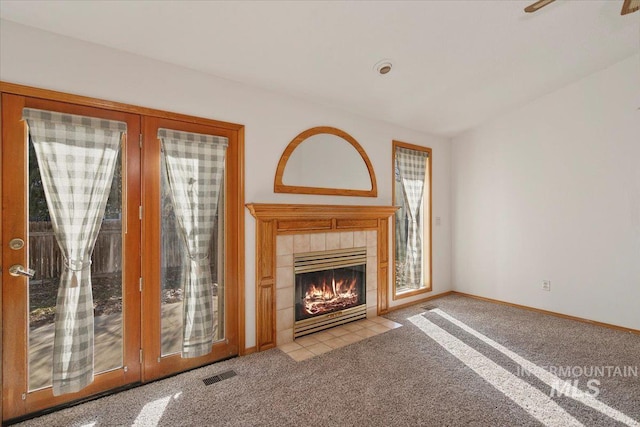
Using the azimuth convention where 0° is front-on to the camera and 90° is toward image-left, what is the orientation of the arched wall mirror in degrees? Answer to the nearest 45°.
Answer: approximately 315°

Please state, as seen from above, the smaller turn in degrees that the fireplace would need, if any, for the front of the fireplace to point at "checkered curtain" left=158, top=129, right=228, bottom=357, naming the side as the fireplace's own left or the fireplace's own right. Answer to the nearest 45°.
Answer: approximately 90° to the fireplace's own right

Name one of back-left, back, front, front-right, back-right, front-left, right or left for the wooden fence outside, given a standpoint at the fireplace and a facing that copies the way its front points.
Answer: right

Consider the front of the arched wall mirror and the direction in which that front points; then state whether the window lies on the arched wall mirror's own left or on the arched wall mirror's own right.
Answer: on the arched wall mirror's own left

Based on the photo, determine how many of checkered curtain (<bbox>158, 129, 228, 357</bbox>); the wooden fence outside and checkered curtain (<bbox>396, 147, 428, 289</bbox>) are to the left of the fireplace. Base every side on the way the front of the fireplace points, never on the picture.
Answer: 1

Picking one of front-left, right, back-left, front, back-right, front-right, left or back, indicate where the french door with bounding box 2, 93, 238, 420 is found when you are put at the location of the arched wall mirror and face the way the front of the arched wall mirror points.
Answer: right

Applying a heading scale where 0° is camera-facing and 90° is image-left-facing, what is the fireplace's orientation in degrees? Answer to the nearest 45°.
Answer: approximately 315°
